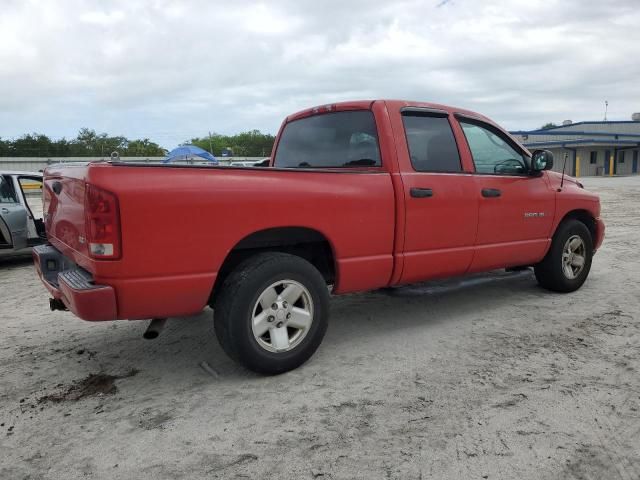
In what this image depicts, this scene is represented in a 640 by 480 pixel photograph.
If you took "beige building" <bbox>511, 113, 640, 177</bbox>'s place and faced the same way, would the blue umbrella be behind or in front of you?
in front

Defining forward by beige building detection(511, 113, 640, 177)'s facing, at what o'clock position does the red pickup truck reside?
The red pickup truck is roughly at 12 o'clock from the beige building.

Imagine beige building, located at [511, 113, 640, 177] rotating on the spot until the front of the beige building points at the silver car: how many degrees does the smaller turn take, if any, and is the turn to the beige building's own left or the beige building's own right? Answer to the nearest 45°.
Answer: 0° — it already faces it

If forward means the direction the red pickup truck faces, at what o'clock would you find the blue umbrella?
The blue umbrella is roughly at 10 o'clock from the red pickup truck.

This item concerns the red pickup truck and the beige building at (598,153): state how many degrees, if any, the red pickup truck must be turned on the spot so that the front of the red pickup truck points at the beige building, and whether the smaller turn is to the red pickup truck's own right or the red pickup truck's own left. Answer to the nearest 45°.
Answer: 0° — it already faces it

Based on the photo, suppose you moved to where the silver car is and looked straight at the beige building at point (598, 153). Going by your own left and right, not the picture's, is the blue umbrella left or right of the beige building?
left

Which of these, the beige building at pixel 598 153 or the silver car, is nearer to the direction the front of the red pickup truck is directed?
the beige building

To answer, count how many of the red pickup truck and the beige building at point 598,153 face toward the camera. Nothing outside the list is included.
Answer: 1

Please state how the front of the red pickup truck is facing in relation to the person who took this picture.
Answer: facing away from the viewer and to the right of the viewer

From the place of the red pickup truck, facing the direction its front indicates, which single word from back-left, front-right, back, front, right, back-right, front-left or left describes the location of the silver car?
left

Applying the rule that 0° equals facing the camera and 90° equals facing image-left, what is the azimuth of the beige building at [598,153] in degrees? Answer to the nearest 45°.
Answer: approximately 0°

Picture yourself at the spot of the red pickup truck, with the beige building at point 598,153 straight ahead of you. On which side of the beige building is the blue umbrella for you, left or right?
left

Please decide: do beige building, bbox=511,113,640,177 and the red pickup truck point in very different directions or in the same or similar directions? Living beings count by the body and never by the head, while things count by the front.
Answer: very different directions
